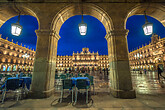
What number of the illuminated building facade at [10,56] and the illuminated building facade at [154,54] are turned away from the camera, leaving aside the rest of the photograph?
0

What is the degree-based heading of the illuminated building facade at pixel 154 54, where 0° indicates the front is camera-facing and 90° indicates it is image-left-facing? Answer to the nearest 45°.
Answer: approximately 45°

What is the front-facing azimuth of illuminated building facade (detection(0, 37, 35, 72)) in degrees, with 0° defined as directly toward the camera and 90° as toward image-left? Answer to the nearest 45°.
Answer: approximately 315°

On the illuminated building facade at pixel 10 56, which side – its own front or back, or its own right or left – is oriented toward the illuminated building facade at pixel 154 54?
front

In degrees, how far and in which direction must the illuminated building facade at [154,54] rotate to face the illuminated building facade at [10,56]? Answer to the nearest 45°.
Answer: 0° — it already faces it
